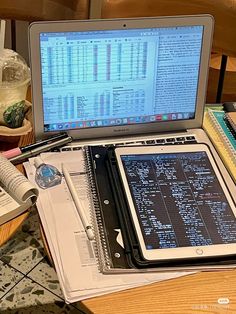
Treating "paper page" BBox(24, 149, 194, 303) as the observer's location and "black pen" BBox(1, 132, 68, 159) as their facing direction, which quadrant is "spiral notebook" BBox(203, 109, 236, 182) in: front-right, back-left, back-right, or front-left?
front-right

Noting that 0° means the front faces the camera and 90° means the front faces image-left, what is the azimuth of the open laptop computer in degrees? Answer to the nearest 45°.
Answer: approximately 0°
